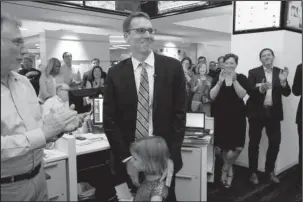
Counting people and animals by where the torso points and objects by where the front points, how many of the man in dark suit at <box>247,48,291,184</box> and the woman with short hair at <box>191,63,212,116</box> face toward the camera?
2

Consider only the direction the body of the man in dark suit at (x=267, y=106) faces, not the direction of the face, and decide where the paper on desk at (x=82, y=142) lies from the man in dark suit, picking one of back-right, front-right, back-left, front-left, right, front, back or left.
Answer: front-right

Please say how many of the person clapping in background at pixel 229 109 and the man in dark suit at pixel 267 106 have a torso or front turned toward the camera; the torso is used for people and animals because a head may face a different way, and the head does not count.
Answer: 2

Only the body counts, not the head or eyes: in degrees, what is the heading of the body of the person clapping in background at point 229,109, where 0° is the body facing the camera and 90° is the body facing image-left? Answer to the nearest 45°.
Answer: approximately 0°

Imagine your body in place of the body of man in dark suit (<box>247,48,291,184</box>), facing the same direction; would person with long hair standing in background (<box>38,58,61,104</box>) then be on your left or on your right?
on your right
